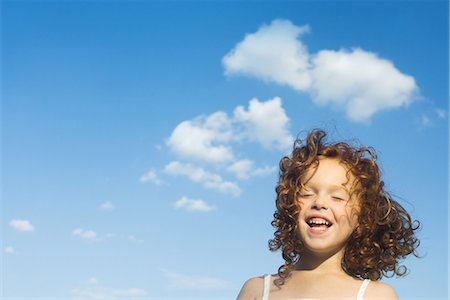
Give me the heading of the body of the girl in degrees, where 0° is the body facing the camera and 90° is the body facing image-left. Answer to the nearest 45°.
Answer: approximately 0°
